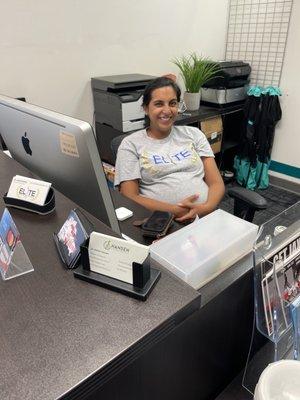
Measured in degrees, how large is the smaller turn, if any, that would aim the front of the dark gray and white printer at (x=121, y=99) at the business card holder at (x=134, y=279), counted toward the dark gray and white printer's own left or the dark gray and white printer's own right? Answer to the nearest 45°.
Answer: approximately 45° to the dark gray and white printer's own right

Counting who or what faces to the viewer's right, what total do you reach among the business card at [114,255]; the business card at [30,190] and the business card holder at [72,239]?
0

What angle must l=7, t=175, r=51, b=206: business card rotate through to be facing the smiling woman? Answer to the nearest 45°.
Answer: approximately 135° to its left

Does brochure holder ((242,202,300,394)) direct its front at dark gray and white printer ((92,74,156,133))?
no

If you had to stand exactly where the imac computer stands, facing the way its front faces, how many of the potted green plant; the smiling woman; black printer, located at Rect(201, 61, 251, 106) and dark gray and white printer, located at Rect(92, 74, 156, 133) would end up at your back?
0

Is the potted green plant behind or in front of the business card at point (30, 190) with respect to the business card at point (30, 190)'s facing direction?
behind

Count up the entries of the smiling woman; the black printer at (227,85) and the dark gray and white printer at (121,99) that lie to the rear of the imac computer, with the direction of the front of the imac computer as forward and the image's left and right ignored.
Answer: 0

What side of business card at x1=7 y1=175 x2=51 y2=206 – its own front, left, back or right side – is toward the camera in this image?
front

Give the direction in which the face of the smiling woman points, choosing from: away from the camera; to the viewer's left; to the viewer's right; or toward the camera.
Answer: toward the camera

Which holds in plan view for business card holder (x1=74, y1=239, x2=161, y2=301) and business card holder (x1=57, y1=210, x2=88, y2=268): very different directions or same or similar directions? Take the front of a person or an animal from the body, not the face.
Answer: same or similar directions

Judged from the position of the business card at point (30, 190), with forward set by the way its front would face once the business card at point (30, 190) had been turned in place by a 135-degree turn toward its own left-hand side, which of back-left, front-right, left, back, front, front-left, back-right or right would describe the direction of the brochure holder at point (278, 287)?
right

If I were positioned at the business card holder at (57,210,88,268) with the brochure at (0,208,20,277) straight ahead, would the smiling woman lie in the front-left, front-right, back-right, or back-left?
back-right

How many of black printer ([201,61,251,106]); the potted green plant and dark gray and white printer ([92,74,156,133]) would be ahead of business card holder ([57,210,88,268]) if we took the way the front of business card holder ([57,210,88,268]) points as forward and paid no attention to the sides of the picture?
0

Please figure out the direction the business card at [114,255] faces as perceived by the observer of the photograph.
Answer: facing the viewer and to the left of the viewer

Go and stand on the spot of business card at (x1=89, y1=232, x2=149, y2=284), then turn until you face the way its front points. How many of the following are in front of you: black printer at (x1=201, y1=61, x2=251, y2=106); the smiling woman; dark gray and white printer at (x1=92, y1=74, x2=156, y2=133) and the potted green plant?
0

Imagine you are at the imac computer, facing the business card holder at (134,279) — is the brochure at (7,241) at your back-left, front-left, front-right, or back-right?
front-right
